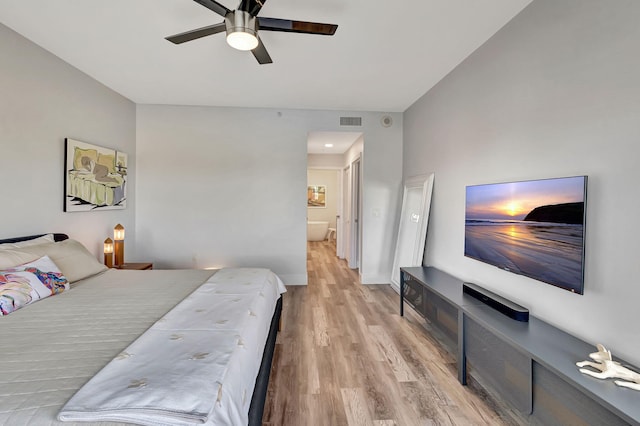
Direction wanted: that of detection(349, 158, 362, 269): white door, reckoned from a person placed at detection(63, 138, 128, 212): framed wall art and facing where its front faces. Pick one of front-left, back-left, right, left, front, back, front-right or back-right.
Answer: front-left

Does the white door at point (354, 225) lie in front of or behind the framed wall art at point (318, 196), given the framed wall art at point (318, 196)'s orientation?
in front

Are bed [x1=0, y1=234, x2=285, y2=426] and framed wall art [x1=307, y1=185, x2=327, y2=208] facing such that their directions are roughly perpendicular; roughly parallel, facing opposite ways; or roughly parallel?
roughly perpendicular

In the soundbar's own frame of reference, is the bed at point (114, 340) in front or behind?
in front

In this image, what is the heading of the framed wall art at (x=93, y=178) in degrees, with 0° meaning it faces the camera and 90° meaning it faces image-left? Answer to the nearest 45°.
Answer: approximately 315°

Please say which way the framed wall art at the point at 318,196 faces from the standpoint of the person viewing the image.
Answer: facing the viewer

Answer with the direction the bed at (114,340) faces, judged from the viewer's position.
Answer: facing the viewer and to the right of the viewer

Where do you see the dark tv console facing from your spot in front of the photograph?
facing the viewer and to the left of the viewer

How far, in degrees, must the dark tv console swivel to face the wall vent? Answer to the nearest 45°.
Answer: approximately 90° to its right

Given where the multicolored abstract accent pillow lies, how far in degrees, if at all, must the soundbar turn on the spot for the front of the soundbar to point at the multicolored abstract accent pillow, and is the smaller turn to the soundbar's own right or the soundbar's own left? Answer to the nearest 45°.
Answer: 0° — it already faces it

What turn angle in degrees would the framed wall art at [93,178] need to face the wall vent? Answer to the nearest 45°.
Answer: approximately 45° to its left

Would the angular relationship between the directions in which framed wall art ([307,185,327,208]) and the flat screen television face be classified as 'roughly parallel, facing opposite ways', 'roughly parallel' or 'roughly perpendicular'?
roughly perpendicular

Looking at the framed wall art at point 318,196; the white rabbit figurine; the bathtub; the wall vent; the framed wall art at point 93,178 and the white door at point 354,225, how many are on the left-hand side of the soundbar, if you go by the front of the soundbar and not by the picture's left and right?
1

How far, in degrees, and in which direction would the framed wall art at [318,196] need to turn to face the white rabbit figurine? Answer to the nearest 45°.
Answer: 0° — it already faces it

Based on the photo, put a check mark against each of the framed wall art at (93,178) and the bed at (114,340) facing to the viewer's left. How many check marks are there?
0

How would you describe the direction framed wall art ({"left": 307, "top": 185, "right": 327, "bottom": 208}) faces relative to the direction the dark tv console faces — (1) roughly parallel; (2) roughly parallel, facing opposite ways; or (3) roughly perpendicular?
roughly perpendicular

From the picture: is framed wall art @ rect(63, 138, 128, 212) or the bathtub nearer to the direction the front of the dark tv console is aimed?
the framed wall art
